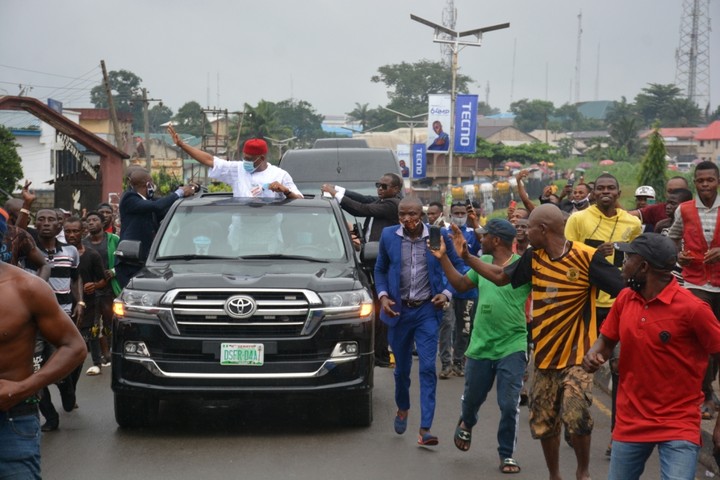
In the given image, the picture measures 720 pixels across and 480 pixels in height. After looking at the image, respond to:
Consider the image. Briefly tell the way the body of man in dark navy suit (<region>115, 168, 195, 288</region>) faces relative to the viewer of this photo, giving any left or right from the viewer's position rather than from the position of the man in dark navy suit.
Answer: facing to the right of the viewer

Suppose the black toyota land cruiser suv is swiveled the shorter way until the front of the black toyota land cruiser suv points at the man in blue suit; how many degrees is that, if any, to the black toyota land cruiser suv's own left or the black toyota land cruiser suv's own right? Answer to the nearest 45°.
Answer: approximately 90° to the black toyota land cruiser suv's own left

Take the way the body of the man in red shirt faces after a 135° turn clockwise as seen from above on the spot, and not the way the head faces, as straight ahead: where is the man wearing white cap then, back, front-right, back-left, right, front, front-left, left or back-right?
front

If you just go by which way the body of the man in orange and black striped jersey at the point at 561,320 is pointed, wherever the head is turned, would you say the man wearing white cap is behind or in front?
behind

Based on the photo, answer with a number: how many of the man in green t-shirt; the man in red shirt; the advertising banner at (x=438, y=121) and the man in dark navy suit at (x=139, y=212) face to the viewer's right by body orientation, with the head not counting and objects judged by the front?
1

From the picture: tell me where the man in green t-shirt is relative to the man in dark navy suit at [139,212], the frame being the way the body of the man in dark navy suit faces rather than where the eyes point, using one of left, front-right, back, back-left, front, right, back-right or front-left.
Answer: front-right

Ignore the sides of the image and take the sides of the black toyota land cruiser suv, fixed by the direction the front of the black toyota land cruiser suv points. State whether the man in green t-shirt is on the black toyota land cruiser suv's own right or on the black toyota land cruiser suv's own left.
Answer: on the black toyota land cruiser suv's own left

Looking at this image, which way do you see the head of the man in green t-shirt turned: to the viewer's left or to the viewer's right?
to the viewer's left

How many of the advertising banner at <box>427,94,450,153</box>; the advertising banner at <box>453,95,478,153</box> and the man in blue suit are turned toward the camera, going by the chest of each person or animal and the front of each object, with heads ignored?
3

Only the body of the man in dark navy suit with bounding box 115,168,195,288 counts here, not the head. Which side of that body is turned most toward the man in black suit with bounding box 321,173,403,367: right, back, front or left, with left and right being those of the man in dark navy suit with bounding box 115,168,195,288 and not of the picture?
front

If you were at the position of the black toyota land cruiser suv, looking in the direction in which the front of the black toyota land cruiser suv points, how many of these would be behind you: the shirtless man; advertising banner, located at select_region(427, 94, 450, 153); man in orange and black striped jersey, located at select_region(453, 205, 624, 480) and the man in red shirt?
1
